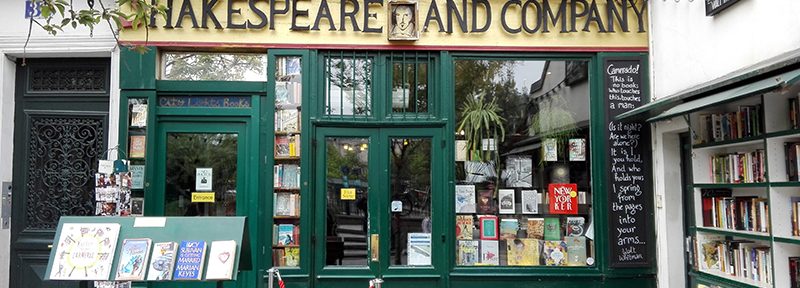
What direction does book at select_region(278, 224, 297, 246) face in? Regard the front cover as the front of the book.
toward the camera

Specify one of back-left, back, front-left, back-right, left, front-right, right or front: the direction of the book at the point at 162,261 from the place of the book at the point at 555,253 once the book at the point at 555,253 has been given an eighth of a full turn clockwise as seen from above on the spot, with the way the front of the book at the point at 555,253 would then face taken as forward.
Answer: front

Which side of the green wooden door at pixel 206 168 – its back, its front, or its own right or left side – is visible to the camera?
front

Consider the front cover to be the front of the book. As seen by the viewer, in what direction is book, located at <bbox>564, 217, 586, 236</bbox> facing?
toward the camera

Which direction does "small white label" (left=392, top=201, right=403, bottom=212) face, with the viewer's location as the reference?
facing the viewer

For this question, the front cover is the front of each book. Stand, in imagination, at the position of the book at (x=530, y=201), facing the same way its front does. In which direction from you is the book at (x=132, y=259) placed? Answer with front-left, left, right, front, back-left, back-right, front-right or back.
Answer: front-right

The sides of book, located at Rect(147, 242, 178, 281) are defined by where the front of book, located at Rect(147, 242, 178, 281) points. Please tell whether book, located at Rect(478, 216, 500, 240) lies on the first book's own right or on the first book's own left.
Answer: on the first book's own left

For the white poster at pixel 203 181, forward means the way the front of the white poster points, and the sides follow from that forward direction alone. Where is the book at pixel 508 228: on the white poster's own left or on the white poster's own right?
on the white poster's own left

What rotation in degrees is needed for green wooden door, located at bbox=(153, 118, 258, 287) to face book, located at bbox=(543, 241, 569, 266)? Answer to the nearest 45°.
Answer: approximately 90° to its left

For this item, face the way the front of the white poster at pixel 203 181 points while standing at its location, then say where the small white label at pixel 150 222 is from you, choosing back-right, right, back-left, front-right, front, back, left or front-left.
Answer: front

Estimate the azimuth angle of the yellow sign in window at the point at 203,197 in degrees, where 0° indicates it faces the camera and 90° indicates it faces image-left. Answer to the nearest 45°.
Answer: approximately 0°

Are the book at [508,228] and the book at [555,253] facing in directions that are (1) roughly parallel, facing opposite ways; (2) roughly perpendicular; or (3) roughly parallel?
roughly parallel
